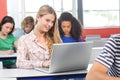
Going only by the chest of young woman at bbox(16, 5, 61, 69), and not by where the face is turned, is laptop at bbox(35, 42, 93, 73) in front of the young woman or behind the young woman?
in front

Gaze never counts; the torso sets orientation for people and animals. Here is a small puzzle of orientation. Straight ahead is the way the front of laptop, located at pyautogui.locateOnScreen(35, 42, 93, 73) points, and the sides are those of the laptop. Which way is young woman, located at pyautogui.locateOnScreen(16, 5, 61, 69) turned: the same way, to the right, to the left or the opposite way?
the opposite way

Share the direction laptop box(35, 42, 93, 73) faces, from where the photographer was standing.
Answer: facing away from the viewer and to the left of the viewer

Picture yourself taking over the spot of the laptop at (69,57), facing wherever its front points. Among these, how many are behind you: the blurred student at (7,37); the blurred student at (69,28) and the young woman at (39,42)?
0

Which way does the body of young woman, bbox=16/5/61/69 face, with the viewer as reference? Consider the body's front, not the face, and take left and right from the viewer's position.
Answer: facing the viewer and to the right of the viewer

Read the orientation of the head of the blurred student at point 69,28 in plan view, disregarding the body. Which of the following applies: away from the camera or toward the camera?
toward the camera

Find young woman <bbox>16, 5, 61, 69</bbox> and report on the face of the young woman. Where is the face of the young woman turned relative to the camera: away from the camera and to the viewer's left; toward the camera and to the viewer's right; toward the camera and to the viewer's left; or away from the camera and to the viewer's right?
toward the camera and to the viewer's right

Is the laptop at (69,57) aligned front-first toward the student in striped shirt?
no
